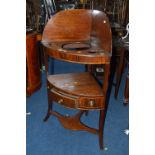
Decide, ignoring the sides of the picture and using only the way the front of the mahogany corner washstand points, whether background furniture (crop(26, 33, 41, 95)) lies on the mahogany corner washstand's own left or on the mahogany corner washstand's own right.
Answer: on the mahogany corner washstand's own right

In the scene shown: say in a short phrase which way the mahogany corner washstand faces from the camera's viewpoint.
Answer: facing the viewer and to the left of the viewer
